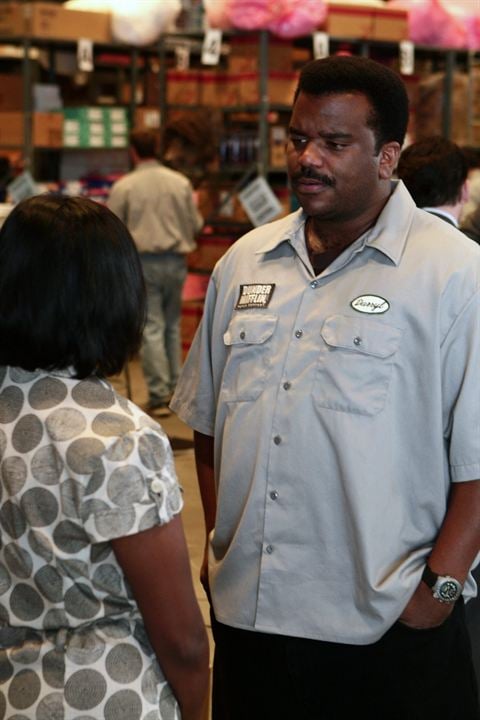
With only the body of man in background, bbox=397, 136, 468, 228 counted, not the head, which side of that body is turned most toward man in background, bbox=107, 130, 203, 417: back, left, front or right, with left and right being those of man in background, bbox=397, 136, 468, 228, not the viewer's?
left

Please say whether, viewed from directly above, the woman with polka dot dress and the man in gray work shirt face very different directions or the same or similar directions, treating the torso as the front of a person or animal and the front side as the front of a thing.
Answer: very different directions

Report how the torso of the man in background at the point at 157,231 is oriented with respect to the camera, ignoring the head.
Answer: away from the camera

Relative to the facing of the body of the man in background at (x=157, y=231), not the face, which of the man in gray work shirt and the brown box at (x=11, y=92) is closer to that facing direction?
the brown box

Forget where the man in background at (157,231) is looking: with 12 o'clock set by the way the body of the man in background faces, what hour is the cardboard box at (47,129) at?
The cardboard box is roughly at 11 o'clock from the man in background.

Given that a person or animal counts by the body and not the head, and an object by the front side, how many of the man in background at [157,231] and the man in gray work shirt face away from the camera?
1

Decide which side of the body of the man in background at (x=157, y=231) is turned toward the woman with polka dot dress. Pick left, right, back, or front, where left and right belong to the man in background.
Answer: back

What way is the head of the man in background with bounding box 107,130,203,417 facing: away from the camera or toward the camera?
away from the camera

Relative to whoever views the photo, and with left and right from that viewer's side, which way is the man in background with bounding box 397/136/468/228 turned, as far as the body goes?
facing away from the viewer and to the right of the viewer

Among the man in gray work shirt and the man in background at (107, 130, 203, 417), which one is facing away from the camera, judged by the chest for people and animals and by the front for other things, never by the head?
the man in background

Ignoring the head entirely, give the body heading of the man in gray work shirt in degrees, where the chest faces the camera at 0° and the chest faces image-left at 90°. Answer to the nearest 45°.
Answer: approximately 45°

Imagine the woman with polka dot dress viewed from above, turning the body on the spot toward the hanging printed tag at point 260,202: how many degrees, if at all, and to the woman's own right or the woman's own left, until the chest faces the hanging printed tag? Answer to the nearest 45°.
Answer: approximately 45° to the woman's own left

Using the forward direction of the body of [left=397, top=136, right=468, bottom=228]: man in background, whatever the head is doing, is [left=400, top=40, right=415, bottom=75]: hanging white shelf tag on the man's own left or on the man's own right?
on the man's own left

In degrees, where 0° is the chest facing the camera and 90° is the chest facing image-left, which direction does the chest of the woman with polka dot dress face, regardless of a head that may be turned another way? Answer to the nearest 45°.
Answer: approximately 225°
